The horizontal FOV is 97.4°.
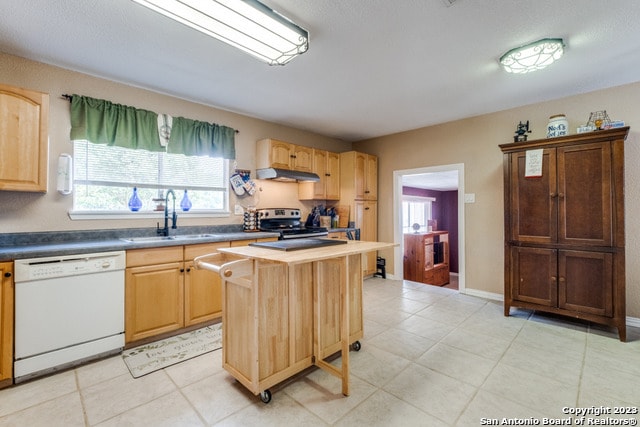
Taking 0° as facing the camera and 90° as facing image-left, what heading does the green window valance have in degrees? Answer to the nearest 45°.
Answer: approximately 315°

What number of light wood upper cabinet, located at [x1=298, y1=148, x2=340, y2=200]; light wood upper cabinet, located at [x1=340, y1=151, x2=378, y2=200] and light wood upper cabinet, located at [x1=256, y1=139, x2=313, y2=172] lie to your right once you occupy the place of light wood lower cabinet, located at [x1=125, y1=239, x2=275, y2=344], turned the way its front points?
0

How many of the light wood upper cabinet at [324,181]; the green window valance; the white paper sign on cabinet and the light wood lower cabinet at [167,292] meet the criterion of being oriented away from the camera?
0

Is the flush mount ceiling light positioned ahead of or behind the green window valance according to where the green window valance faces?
ahead

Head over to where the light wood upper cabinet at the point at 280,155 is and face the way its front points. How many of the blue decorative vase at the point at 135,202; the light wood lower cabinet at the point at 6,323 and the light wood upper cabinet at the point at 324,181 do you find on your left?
1

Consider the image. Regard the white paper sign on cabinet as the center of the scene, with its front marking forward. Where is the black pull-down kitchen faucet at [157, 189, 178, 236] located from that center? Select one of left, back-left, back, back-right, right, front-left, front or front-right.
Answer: front-right

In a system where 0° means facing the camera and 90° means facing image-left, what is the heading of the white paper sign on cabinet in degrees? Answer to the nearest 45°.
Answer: approximately 0°

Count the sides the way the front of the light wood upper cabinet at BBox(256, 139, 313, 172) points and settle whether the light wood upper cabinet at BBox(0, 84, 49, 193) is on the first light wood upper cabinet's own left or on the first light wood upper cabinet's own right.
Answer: on the first light wood upper cabinet's own right

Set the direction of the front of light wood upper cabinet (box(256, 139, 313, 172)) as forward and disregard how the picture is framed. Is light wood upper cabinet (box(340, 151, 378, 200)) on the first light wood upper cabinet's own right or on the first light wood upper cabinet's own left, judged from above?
on the first light wood upper cabinet's own left

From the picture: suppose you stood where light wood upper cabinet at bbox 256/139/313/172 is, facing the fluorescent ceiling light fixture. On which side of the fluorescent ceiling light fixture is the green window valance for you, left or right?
right

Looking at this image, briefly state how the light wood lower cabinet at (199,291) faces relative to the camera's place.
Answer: facing the viewer and to the right of the viewer

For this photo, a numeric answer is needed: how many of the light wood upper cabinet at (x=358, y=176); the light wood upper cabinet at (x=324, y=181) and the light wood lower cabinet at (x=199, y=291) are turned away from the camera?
0

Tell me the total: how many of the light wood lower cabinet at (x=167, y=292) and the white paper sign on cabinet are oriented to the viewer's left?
0

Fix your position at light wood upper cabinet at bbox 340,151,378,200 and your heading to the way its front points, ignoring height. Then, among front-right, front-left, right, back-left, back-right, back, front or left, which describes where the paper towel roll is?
right

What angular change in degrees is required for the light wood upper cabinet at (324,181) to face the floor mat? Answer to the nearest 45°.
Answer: approximately 90° to its right

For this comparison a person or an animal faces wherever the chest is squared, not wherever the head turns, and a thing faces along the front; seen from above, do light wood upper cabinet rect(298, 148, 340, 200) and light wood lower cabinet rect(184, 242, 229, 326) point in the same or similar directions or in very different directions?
same or similar directions

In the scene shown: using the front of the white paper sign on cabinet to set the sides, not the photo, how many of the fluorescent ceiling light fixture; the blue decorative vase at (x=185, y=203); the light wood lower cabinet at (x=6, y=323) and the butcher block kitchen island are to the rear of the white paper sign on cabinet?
0

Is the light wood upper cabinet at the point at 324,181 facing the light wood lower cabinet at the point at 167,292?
no
